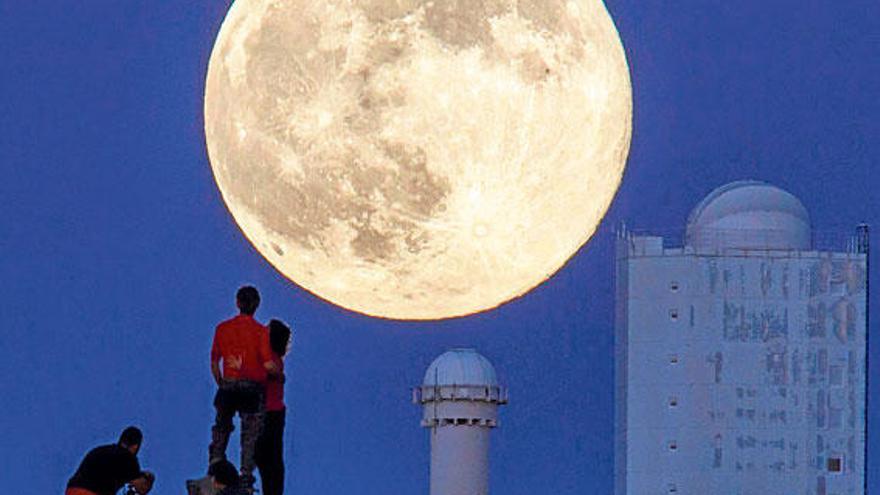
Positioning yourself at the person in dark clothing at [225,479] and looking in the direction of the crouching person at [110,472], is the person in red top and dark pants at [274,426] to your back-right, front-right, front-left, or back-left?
back-right

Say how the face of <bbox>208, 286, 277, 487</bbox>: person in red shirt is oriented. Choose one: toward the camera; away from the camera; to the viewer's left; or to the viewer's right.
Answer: away from the camera

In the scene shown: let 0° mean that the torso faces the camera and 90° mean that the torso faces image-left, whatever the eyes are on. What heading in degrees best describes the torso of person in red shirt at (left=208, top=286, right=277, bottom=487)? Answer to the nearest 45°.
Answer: approximately 180°
